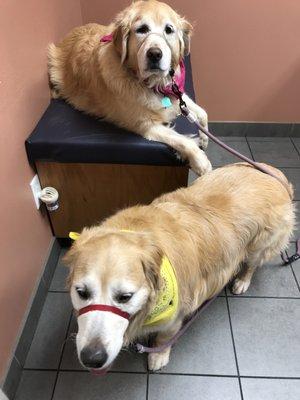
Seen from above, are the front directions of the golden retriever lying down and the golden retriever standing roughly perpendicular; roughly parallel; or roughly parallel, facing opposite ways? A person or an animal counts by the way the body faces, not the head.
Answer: roughly perpendicular

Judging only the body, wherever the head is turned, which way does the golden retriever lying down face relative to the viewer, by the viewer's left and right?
facing the viewer and to the right of the viewer

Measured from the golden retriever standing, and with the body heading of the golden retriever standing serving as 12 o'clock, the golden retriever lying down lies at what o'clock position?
The golden retriever lying down is roughly at 4 o'clock from the golden retriever standing.

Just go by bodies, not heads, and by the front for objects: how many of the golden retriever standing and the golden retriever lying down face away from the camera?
0

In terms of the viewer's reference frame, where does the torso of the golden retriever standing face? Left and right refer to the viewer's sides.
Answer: facing the viewer and to the left of the viewer

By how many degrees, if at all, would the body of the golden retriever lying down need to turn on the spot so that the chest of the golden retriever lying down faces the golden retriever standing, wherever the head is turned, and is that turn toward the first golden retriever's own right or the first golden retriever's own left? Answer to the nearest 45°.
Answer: approximately 45° to the first golden retriever's own right
